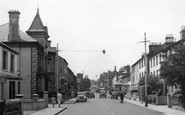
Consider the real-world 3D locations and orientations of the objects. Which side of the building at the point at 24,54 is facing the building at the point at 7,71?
right

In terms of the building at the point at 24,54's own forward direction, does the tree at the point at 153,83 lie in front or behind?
in front

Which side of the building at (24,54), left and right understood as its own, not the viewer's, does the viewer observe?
right

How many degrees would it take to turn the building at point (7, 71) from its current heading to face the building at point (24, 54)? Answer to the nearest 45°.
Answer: approximately 90° to its left

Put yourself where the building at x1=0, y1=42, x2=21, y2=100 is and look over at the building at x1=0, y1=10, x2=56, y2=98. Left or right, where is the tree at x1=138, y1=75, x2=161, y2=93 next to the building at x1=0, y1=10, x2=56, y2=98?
right

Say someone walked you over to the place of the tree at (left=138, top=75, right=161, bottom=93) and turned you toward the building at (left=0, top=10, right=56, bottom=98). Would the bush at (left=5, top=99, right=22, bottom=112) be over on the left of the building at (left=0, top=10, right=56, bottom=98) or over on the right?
left

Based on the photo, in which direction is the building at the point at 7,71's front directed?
to the viewer's right

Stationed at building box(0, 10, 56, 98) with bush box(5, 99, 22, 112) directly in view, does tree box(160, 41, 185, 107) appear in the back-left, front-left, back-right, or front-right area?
front-left

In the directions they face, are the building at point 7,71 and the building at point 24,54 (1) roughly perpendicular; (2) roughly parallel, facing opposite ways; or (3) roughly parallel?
roughly parallel

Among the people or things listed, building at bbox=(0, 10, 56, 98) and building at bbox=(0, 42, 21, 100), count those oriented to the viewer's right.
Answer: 2
